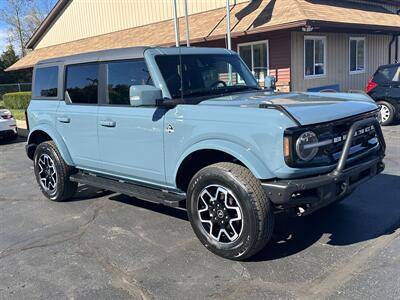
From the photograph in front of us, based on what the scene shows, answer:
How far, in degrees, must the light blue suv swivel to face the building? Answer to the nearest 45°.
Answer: approximately 135° to its left

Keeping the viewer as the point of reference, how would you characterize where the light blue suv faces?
facing the viewer and to the right of the viewer

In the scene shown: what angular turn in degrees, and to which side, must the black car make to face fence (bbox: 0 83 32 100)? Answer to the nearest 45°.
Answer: approximately 135° to its left

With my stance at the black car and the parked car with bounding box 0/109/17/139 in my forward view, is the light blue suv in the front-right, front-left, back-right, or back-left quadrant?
front-left

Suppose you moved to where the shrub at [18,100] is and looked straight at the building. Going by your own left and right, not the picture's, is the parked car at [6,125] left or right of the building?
right

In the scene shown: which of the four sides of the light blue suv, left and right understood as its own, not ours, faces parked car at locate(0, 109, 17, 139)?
back

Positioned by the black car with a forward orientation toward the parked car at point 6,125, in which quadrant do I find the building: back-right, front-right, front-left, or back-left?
front-right

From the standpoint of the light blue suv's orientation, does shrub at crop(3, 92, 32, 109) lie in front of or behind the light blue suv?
behind

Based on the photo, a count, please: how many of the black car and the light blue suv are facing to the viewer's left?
0

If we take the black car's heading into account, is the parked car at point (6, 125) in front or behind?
behind

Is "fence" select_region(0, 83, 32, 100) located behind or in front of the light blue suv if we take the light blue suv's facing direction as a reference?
behind

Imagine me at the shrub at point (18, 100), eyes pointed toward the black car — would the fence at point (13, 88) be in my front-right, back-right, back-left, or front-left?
back-left
